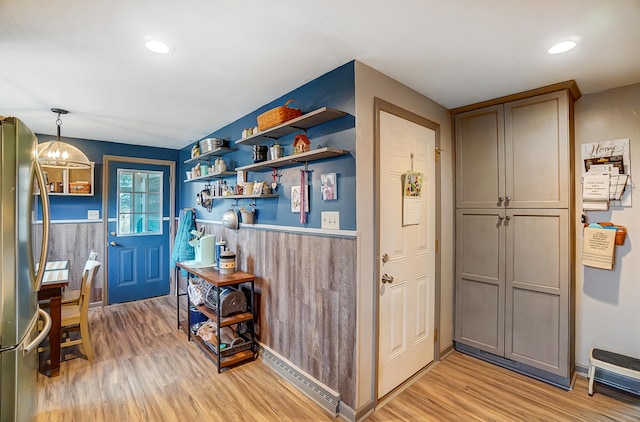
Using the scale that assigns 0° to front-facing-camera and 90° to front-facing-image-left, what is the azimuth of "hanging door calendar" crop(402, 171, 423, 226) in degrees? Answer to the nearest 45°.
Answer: approximately 315°

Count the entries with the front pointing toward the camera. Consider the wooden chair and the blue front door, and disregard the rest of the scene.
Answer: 1

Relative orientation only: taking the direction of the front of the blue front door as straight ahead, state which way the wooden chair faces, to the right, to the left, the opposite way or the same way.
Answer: to the right

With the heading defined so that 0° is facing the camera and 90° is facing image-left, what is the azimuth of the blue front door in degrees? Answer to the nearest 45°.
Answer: approximately 0°

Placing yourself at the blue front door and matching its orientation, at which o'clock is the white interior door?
The white interior door is roughly at 11 o'clock from the blue front door.

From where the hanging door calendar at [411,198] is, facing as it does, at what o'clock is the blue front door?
The blue front door is roughly at 5 o'clock from the hanging door calendar.

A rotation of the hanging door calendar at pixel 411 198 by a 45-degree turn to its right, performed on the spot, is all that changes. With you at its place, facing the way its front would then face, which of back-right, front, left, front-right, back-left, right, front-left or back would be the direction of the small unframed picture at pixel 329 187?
front-right

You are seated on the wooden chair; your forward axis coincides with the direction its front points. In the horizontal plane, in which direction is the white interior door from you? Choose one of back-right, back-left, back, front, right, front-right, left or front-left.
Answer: back-left

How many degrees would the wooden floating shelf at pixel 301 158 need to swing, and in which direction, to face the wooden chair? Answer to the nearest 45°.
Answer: approximately 45° to its right

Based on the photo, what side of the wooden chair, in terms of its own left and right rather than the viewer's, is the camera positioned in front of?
left

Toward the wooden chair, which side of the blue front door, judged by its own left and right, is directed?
front

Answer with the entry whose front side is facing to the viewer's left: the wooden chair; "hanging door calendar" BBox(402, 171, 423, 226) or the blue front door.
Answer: the wooden chair
